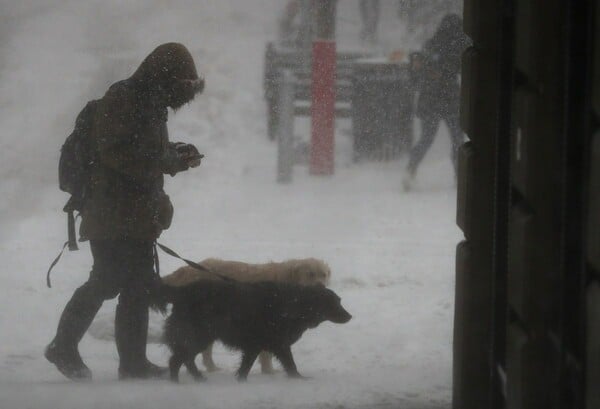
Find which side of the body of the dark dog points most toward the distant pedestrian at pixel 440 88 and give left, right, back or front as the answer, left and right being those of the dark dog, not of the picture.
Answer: left

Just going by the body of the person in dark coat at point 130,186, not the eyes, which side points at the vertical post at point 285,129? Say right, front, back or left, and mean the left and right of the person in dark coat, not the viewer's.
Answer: left

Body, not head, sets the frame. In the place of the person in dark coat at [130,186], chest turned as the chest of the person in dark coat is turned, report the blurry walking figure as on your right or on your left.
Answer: on your left

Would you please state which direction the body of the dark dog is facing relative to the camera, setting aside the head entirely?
to the viewer's right

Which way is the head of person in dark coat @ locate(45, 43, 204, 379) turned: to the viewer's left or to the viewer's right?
to the viewer's right

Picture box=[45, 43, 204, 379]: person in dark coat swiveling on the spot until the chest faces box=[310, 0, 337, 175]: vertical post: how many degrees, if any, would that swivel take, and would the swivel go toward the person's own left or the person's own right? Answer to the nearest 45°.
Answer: approximately 90° to the person's own left

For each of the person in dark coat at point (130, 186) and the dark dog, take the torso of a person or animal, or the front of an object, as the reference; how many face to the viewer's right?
2

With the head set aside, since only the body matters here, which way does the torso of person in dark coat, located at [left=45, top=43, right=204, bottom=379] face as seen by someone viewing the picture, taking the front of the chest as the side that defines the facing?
to the viewer's right

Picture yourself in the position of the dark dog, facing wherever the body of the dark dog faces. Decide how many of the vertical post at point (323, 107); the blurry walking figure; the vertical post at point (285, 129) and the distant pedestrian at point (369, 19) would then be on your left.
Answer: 4
